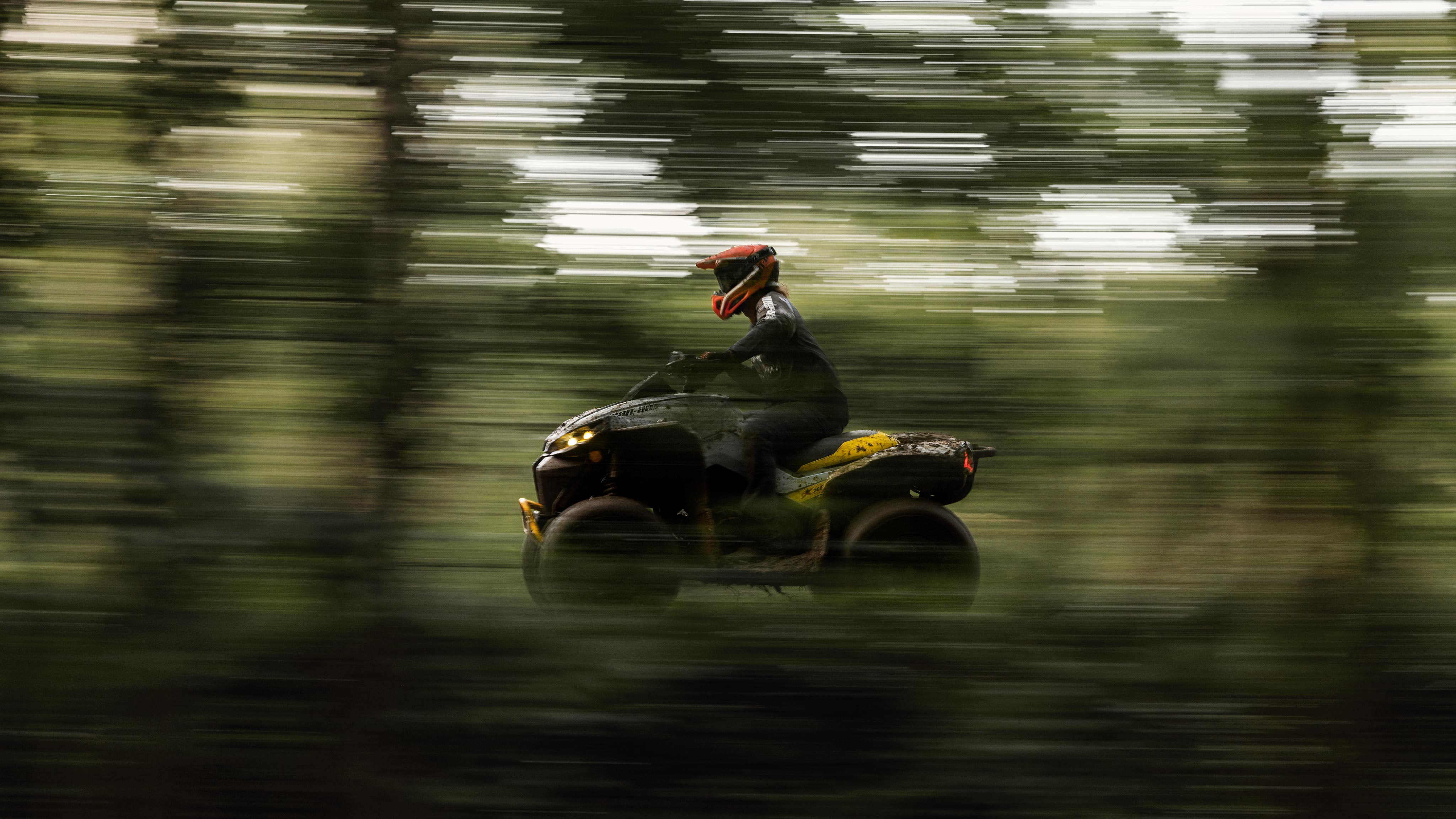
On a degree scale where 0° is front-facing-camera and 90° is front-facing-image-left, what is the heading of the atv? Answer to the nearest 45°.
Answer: approximately 90°

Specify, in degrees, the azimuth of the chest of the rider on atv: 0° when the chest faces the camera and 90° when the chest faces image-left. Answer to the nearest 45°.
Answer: approximately 90°

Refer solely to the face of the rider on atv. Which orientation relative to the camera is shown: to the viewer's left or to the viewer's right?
to the viewer's left
